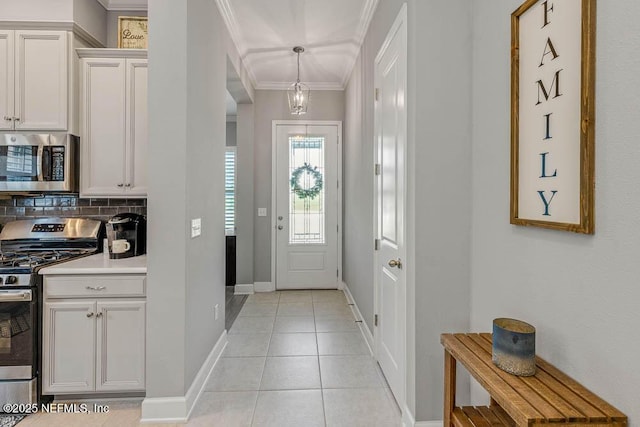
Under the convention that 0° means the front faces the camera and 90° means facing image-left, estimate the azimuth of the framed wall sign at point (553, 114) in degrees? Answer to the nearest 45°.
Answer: approximately 45°

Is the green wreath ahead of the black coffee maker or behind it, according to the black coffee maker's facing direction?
behind

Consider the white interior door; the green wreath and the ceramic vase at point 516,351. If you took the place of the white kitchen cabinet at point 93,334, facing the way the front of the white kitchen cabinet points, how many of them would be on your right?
0

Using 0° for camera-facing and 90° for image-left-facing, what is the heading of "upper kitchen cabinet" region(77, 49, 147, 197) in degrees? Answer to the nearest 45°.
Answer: approximately 0°

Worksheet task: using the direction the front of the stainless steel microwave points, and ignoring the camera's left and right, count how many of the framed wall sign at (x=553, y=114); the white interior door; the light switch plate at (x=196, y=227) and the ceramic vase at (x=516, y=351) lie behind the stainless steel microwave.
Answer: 0

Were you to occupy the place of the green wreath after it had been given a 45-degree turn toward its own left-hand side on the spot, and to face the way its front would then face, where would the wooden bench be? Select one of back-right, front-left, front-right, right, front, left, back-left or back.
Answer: front-right

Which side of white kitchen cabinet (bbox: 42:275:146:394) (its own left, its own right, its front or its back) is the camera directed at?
front

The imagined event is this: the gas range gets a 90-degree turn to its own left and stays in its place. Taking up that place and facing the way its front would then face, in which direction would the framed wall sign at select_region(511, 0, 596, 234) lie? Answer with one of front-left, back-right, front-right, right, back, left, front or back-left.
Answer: front-right

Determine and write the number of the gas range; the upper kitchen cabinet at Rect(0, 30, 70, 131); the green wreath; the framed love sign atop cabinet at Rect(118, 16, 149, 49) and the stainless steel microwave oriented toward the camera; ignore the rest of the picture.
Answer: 5

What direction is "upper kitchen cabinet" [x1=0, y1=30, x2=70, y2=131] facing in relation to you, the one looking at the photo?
facing the viewer
